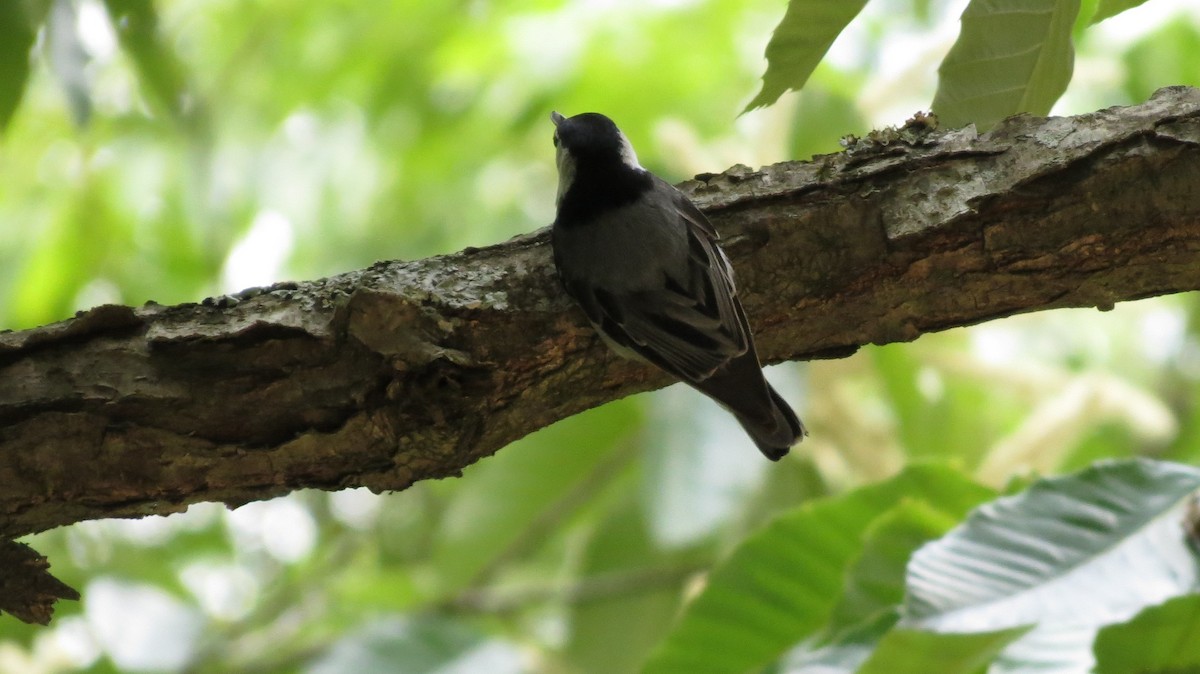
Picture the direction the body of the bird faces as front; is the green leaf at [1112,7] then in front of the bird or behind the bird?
behind

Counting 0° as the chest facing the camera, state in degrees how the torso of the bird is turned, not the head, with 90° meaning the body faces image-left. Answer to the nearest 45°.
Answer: approximately 135°

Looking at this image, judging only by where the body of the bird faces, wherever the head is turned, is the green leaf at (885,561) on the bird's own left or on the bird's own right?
on the bird's own right
